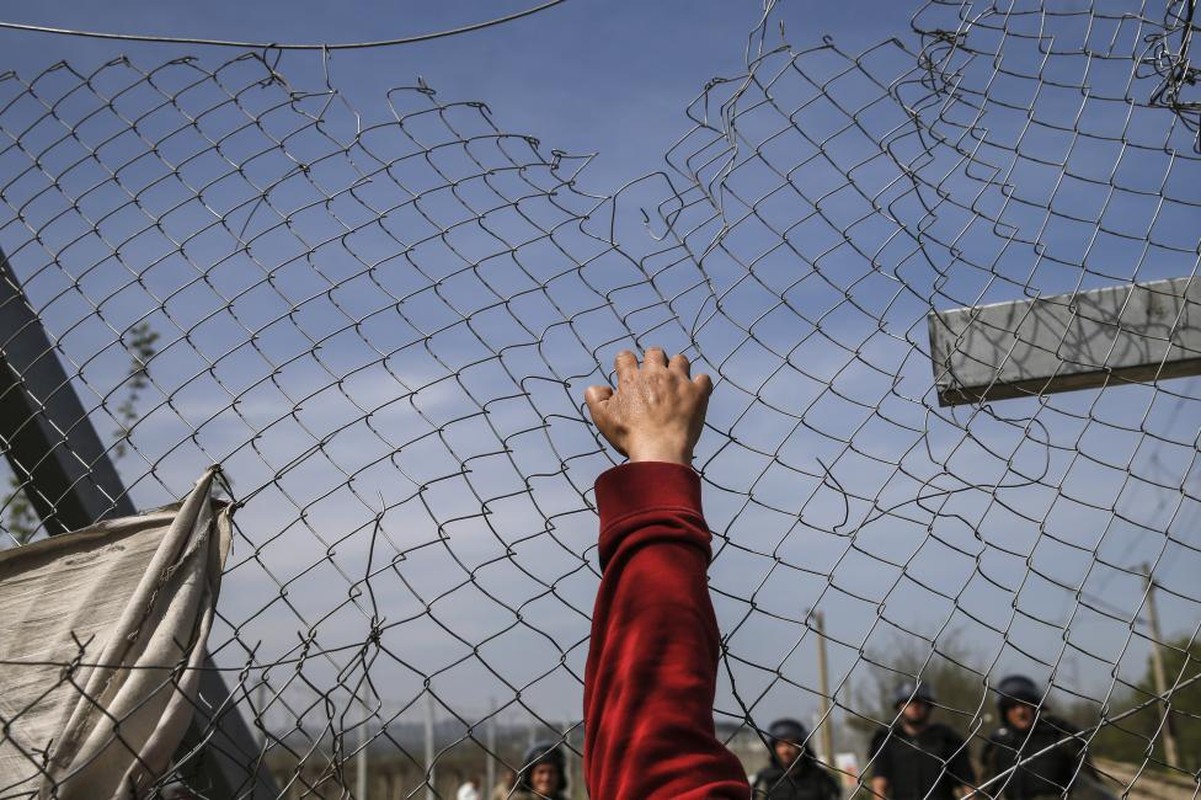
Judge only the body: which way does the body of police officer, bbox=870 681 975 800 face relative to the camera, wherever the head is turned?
toward the camera

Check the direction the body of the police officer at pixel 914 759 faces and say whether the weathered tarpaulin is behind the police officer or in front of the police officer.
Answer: in front

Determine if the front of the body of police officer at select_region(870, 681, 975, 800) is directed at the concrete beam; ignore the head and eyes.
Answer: yes

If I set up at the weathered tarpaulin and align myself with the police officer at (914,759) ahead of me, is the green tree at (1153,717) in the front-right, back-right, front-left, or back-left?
front-right

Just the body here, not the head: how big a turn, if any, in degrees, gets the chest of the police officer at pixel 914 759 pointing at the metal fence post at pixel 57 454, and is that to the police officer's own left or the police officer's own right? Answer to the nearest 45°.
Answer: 0° — they already face it
